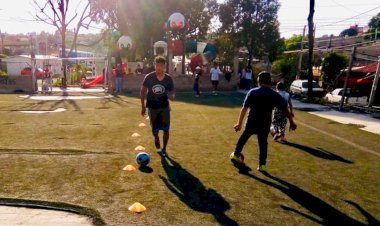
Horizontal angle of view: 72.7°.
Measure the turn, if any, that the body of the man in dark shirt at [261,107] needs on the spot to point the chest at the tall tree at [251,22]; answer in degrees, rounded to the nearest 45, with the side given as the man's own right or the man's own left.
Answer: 0° — they already face it

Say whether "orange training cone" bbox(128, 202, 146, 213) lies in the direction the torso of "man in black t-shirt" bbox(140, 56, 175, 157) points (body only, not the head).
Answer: yes

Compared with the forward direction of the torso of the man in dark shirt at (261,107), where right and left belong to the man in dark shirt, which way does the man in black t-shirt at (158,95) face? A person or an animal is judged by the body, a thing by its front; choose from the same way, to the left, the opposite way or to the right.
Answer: the opposite way

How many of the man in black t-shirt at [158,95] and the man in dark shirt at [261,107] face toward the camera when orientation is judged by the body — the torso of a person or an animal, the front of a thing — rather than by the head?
1

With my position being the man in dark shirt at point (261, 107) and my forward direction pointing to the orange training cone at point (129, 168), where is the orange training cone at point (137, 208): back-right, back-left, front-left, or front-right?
front-left

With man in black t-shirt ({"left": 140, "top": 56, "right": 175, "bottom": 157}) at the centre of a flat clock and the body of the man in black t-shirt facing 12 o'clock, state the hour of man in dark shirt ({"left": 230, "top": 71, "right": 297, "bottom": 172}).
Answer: The man in dark shirt is roughly at 10 o'clock from the man in black t-shirt.

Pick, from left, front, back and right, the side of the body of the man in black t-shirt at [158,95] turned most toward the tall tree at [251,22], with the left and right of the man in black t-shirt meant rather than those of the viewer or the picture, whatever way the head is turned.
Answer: back

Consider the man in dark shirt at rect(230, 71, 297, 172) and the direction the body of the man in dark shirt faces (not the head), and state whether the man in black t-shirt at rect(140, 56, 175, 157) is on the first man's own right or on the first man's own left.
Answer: on the first man's own left

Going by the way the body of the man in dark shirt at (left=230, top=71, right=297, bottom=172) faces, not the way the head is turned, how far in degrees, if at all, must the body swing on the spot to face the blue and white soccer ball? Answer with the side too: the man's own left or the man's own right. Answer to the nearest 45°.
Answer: approximately 90° to the man's own left

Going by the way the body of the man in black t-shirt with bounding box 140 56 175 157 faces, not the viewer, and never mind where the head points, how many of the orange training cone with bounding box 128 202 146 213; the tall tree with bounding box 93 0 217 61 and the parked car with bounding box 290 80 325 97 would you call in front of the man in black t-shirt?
1

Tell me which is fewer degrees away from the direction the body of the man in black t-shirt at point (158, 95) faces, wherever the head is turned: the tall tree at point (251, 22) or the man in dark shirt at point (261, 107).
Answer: the man in dark shirt

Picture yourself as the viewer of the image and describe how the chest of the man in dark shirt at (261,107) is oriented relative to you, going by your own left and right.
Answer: facing away from the viewer

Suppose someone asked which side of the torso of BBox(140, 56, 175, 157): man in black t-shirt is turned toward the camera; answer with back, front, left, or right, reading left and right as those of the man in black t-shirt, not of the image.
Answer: front
